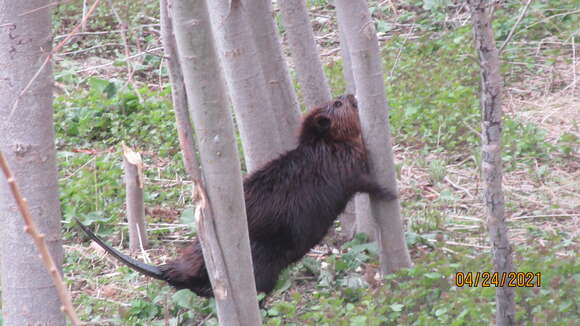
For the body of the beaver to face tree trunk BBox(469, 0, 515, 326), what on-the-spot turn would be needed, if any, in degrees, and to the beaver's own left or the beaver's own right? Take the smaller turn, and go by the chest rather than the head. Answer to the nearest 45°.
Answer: approximately 45° to the beaver's own right

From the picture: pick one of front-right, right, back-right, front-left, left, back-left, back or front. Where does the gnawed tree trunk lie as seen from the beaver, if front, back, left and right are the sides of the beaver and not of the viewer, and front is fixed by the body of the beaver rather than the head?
back-left

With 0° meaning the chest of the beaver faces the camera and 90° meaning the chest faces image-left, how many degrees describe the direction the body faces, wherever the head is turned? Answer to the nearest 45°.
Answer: approximately 270°

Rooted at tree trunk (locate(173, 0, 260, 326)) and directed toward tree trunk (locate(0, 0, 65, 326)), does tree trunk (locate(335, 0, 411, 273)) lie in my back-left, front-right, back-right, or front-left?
back-right
